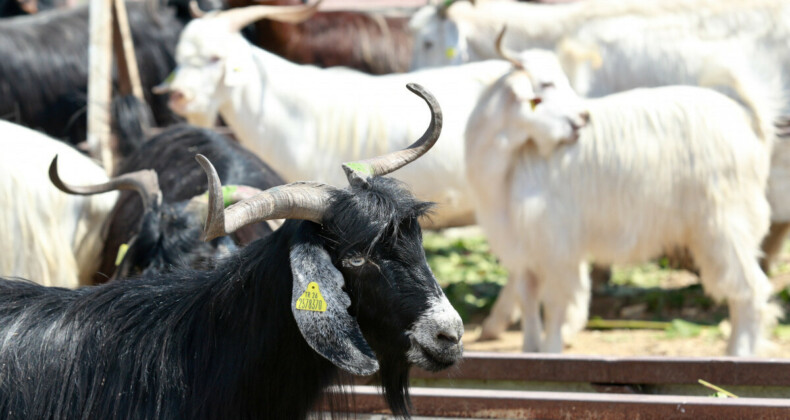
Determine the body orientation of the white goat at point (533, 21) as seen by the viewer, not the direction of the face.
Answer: to the viewer's left

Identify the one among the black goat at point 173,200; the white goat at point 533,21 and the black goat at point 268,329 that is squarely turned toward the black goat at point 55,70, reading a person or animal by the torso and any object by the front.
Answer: the white goat

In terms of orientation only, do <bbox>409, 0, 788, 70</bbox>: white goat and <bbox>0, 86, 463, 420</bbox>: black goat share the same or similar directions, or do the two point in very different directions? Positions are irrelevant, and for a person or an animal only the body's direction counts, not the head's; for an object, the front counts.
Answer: very different directions

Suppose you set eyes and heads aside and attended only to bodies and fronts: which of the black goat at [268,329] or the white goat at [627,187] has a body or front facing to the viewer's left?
the white goat

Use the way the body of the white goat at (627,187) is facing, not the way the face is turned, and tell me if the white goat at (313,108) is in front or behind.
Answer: in front

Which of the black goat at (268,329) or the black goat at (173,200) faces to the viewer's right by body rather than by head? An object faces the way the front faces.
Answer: the black goat at (268,329)

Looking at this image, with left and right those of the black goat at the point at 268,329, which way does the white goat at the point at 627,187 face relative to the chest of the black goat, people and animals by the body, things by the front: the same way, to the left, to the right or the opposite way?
the opposite way

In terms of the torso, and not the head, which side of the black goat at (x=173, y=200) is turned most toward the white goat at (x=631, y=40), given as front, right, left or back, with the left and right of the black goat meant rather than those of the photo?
back

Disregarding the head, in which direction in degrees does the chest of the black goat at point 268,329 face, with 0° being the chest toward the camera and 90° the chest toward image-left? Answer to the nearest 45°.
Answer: approximately 270°

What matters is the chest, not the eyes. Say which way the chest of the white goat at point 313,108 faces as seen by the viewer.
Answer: to the viewer's left

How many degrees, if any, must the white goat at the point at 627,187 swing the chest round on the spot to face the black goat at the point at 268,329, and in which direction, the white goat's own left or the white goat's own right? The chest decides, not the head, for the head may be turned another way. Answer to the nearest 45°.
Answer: approximately 90° to the white goat's own left

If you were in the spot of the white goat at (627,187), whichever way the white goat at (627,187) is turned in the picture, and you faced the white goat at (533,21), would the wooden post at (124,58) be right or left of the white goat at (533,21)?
left

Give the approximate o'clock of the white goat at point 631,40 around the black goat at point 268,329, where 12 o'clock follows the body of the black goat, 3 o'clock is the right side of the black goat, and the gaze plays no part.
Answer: The white goat is roughly at 10 o'clock from the black goat.

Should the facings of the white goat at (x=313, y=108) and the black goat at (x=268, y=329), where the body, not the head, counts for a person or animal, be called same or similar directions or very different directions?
very different directions
